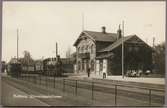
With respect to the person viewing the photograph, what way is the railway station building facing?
facing the viewer and to the left of the viewer

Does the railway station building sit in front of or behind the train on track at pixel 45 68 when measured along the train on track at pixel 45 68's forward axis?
in front

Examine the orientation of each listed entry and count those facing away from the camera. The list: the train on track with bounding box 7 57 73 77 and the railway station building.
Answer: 0

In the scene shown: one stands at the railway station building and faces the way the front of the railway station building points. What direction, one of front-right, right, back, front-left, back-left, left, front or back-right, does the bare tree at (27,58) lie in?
front-right
